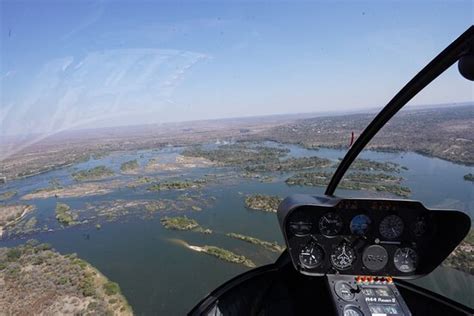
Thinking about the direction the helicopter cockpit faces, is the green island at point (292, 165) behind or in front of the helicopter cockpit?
in front

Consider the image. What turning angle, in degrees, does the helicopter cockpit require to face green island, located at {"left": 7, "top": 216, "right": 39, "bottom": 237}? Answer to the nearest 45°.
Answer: approximately 45° to its left

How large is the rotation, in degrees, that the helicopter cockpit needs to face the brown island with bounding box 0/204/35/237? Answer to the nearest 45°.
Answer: approximately 45° to its left

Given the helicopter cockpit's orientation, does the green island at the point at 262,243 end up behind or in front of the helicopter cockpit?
in front

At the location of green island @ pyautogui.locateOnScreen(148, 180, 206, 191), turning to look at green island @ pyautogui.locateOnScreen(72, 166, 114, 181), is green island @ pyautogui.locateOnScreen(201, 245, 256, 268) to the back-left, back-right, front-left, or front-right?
back-left

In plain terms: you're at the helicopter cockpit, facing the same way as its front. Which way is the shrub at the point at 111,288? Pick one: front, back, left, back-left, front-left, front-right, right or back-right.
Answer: front-left

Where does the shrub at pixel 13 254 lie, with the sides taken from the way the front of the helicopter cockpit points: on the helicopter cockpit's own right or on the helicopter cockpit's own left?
on the helicopter cockpit's own left

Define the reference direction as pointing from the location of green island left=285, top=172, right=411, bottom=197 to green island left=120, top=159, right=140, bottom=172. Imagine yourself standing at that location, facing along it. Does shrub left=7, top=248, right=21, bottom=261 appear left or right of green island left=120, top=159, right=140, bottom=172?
left

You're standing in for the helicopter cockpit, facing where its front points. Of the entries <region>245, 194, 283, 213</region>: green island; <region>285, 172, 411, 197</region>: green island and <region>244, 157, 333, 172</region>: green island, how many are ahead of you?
3

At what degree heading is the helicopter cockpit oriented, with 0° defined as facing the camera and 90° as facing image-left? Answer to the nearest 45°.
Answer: approximately 180°

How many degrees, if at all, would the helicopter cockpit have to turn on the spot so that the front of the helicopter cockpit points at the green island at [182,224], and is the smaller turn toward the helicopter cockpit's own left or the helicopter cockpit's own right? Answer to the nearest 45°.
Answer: approximately 45° to the helicopter cockpit's own left

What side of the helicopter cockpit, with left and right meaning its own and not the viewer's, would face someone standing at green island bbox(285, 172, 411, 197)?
front
